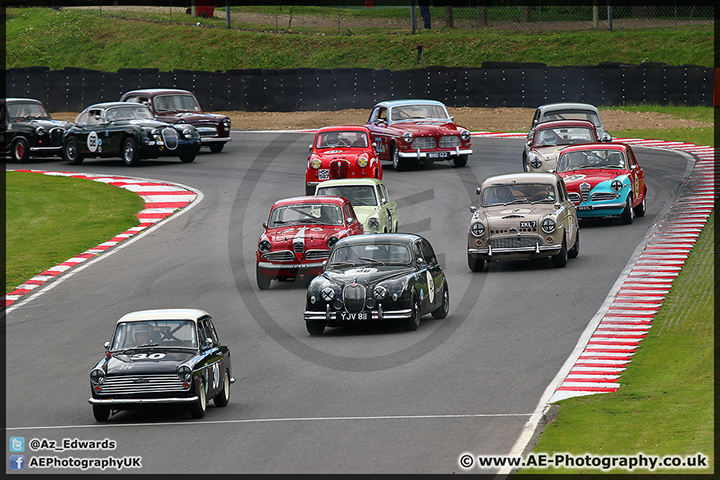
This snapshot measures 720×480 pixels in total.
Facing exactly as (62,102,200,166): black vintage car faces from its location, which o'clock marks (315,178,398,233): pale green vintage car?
The pale green vintage car is roughly at 1 o'clock from the black vintage car.

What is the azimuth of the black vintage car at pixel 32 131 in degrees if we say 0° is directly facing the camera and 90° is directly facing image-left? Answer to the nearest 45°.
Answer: approximately 315°

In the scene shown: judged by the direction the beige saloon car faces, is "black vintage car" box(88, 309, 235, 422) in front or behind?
in front

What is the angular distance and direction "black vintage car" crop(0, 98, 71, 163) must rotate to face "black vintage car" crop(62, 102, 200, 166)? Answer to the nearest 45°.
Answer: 0° — it already faces it

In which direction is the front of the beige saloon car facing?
toward the camera

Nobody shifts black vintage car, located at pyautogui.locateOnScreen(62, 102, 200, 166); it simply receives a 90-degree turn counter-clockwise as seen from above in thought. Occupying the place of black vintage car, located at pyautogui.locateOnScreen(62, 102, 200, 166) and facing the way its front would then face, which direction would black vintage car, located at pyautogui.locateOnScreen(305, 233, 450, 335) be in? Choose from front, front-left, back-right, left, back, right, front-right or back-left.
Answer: back-right

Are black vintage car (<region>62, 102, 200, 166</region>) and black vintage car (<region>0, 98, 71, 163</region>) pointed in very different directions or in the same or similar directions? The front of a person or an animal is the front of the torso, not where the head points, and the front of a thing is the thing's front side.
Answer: same or similar directions

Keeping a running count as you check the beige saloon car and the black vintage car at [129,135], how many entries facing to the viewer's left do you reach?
0

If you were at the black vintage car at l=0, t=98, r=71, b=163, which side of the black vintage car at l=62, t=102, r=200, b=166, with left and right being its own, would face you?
back

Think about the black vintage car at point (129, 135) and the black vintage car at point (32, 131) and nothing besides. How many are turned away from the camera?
0

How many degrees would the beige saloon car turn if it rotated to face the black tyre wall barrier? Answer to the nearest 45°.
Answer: approximately 180°

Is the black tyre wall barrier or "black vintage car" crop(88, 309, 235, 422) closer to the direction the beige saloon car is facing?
the black vintage car

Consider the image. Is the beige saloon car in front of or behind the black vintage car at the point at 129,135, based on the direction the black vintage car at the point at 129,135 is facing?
in front

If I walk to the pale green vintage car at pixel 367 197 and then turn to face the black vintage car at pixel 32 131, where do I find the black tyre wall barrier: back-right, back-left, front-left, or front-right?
front-right
